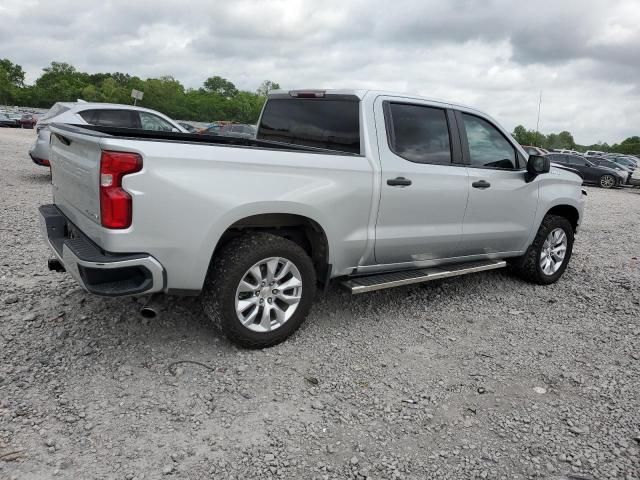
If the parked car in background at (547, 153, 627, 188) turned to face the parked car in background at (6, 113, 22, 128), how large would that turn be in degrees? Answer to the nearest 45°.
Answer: approximately 180°

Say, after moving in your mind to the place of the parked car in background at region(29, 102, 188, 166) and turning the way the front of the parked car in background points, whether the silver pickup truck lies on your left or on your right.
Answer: on your right

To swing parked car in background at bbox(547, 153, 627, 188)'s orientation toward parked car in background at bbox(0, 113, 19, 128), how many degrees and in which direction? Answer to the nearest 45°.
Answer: approximately 180°

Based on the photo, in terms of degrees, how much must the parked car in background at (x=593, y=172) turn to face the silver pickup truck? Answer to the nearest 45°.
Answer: approximately 90° to its right

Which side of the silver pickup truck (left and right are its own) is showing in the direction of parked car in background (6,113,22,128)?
left

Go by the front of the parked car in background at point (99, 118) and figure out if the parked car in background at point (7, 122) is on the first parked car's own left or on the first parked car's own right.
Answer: on the first parked car's own left

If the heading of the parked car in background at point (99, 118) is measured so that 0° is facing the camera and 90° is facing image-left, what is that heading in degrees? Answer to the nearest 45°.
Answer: approximately 225°

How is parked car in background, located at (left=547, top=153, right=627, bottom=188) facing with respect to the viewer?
to the viewer's right

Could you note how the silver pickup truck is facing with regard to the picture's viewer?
facing away from the viewer and to the right of the viewer

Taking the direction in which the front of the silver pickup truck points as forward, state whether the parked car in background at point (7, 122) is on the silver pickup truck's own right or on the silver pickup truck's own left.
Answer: on the silver pickup truck's own left
